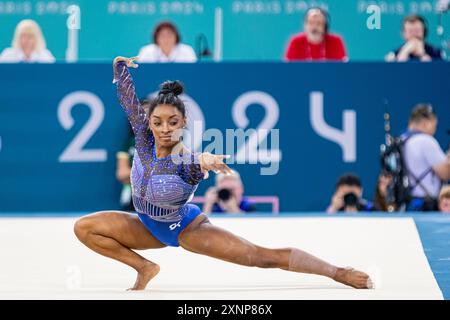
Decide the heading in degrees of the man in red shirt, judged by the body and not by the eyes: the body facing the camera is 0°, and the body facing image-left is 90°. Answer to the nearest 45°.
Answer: approximately 0°

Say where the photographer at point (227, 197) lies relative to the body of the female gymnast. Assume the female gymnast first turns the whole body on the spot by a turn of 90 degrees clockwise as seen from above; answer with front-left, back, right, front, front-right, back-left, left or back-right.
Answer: right

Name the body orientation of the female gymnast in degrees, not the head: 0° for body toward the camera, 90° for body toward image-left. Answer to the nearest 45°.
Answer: approximately 0°

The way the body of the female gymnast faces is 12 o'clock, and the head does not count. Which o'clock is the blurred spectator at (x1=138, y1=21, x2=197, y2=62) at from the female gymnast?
The blurred spectator is roughly at 6 o'clock from the female gymnast.

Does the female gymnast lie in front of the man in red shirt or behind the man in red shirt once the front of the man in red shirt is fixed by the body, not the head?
in front

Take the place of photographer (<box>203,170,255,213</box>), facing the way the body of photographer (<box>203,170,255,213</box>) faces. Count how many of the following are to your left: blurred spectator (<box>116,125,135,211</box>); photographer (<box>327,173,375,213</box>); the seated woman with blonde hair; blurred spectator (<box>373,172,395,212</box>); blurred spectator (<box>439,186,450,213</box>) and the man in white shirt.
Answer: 4
